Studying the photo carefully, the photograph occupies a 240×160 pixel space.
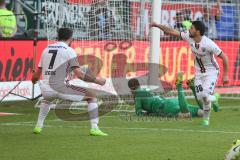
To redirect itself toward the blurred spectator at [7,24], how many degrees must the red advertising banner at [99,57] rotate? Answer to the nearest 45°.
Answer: approximately 90° to its right

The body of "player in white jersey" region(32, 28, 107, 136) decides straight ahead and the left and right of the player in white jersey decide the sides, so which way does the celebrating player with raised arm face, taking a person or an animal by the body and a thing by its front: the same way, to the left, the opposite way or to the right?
the opposite way

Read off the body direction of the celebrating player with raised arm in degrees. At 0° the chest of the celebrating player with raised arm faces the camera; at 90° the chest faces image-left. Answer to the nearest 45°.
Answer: approximately 45°

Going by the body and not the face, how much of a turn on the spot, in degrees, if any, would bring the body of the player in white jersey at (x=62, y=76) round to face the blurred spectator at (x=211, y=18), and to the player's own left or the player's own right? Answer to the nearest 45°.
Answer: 0° — they already face them

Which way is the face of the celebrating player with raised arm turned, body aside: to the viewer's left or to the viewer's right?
to the viewer's left

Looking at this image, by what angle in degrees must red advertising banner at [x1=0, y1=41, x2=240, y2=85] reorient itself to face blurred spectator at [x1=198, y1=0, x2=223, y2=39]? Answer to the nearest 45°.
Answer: approximately 135° to its left

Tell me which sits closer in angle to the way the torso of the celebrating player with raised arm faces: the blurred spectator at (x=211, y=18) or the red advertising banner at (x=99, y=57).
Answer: the red advertising banner

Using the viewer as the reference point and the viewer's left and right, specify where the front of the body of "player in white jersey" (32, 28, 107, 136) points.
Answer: facing away from the viewer and to the right of the viewer

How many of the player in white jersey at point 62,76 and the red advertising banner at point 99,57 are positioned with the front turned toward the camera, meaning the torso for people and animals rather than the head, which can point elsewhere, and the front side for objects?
1
